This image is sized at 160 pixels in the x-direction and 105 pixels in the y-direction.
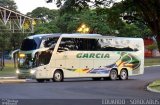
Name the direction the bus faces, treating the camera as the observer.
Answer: facing the viewer and to the left of the viewer
